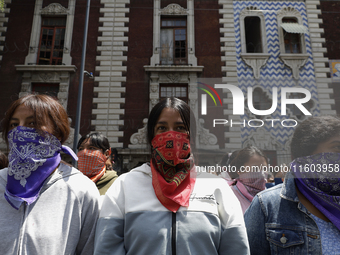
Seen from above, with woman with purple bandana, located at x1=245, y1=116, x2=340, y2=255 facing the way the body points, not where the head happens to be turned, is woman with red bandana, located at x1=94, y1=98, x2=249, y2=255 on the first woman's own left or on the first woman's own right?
on the first woman's own right

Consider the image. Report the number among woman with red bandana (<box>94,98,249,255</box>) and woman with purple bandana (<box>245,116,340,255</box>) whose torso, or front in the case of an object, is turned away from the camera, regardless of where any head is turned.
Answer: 0

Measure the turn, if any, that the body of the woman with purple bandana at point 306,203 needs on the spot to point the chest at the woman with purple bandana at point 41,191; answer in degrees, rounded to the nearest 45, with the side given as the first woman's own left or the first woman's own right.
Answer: approximately 90° to the first woman's own right

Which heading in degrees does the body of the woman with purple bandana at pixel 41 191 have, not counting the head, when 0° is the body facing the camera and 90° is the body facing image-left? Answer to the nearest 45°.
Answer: approximately 45°

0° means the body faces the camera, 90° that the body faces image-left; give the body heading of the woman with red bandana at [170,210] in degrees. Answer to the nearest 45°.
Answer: approximately 0°

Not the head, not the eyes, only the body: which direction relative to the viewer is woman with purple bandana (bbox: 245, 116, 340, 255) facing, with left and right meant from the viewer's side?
facing the viewer and to the right of the viewer

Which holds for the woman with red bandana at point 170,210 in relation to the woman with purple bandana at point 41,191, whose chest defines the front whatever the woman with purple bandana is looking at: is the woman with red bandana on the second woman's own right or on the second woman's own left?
on the second woman's own left

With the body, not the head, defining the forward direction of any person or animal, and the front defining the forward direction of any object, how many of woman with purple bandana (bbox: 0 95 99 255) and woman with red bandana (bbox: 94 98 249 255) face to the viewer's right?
0

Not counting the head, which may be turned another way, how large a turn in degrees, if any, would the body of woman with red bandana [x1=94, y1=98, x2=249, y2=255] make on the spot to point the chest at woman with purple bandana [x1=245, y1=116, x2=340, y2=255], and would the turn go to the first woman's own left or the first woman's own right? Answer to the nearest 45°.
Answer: approximately 90° to the first woman's own left

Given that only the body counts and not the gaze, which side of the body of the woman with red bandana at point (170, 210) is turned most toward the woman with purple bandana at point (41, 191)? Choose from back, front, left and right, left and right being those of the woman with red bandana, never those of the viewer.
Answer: right
